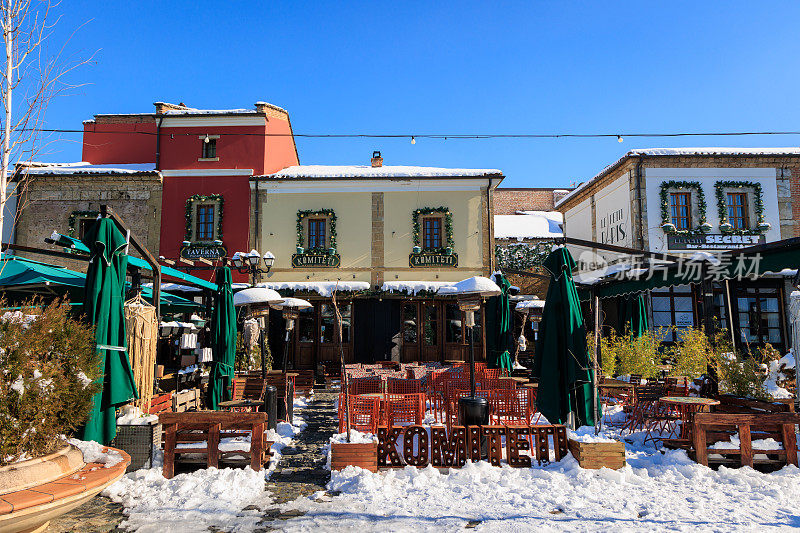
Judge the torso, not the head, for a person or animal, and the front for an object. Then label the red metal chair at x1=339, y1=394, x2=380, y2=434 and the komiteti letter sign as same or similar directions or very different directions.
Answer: very different directions

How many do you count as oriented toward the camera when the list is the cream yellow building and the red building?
2

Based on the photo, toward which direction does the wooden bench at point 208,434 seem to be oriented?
away from the camera

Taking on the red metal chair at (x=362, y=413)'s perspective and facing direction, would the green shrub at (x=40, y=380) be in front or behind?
behind

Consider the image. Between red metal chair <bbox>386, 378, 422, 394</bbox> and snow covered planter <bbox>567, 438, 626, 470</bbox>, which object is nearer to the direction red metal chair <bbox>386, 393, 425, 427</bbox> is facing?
the red metal chair

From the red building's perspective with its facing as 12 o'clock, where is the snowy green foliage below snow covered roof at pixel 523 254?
The snowy green foliage below snow covered roof is roughly at 9 o'clock from the red building.

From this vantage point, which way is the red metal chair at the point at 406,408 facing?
away from the camera
